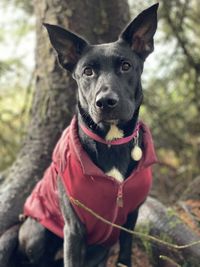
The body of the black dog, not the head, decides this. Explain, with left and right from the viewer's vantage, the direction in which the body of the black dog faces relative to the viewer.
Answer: facing the viewer and to the right of the viewer
